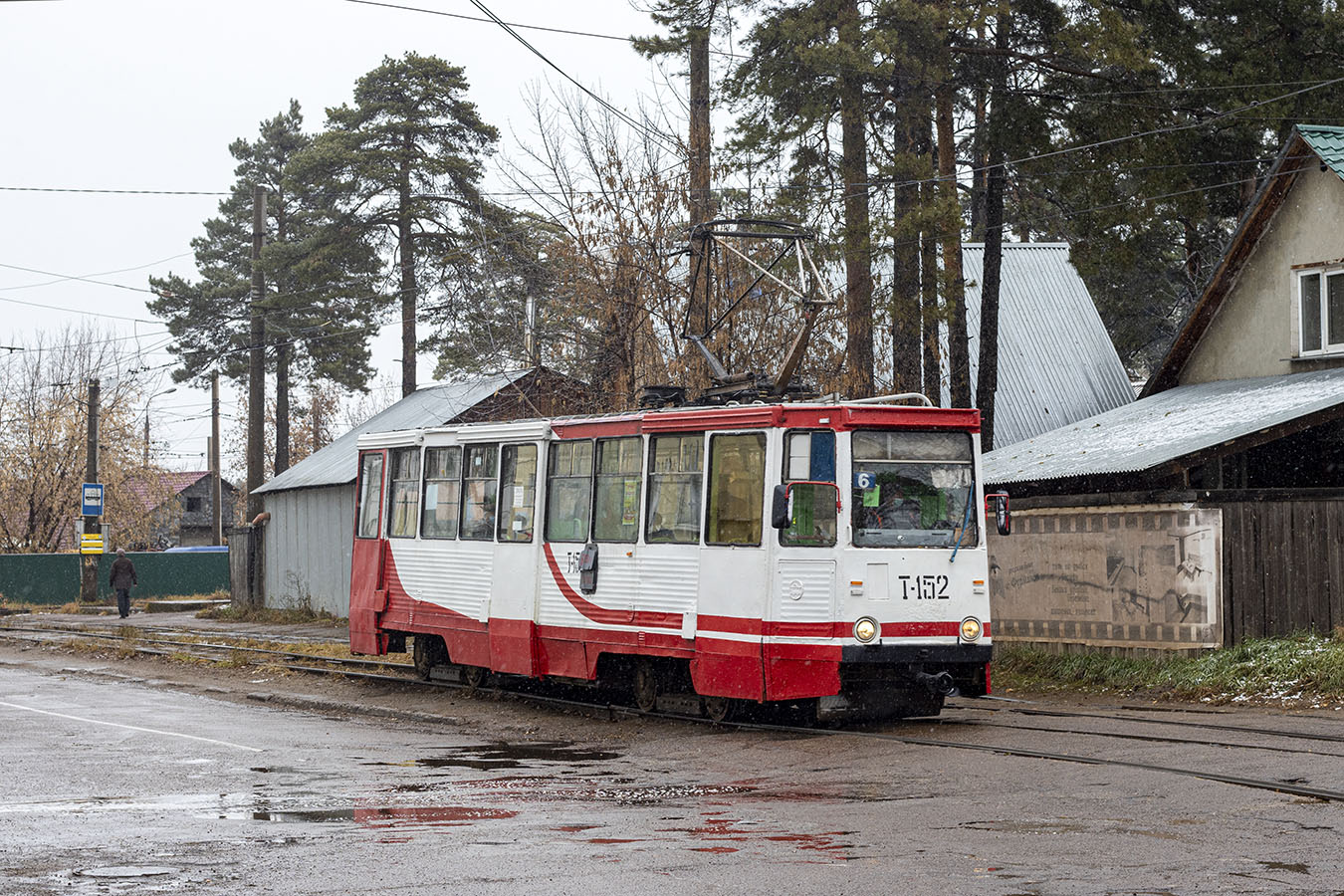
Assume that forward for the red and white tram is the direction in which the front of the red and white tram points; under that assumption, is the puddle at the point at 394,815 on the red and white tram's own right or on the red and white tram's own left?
on the red and white tram's own right

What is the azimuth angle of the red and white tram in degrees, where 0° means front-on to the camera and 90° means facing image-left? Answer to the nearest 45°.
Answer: approximately 315°

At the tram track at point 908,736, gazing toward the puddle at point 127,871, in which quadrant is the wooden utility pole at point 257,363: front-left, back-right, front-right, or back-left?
back-right

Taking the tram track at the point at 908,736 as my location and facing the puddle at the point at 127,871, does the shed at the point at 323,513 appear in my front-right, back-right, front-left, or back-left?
back-right

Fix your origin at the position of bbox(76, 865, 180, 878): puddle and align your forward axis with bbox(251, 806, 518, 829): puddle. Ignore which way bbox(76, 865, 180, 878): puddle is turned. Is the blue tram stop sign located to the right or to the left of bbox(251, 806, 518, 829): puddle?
left

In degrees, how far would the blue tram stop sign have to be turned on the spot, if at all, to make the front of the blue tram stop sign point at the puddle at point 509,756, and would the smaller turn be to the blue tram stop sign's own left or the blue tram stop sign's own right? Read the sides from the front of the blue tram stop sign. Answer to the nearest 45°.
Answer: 0° — it already faces it

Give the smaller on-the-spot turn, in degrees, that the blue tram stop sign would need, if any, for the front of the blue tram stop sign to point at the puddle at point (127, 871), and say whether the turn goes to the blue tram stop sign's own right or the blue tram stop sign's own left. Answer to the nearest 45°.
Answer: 0° — it already faces it

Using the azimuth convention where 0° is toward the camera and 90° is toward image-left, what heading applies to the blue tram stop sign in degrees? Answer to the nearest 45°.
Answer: approximately 0°

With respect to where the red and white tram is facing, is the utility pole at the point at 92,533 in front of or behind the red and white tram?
behind

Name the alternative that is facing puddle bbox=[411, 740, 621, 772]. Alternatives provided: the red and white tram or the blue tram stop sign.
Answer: the blue tram stop sign

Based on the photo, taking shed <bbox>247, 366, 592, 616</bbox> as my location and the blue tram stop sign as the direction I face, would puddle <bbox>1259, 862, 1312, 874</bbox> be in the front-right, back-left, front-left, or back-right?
back-left
